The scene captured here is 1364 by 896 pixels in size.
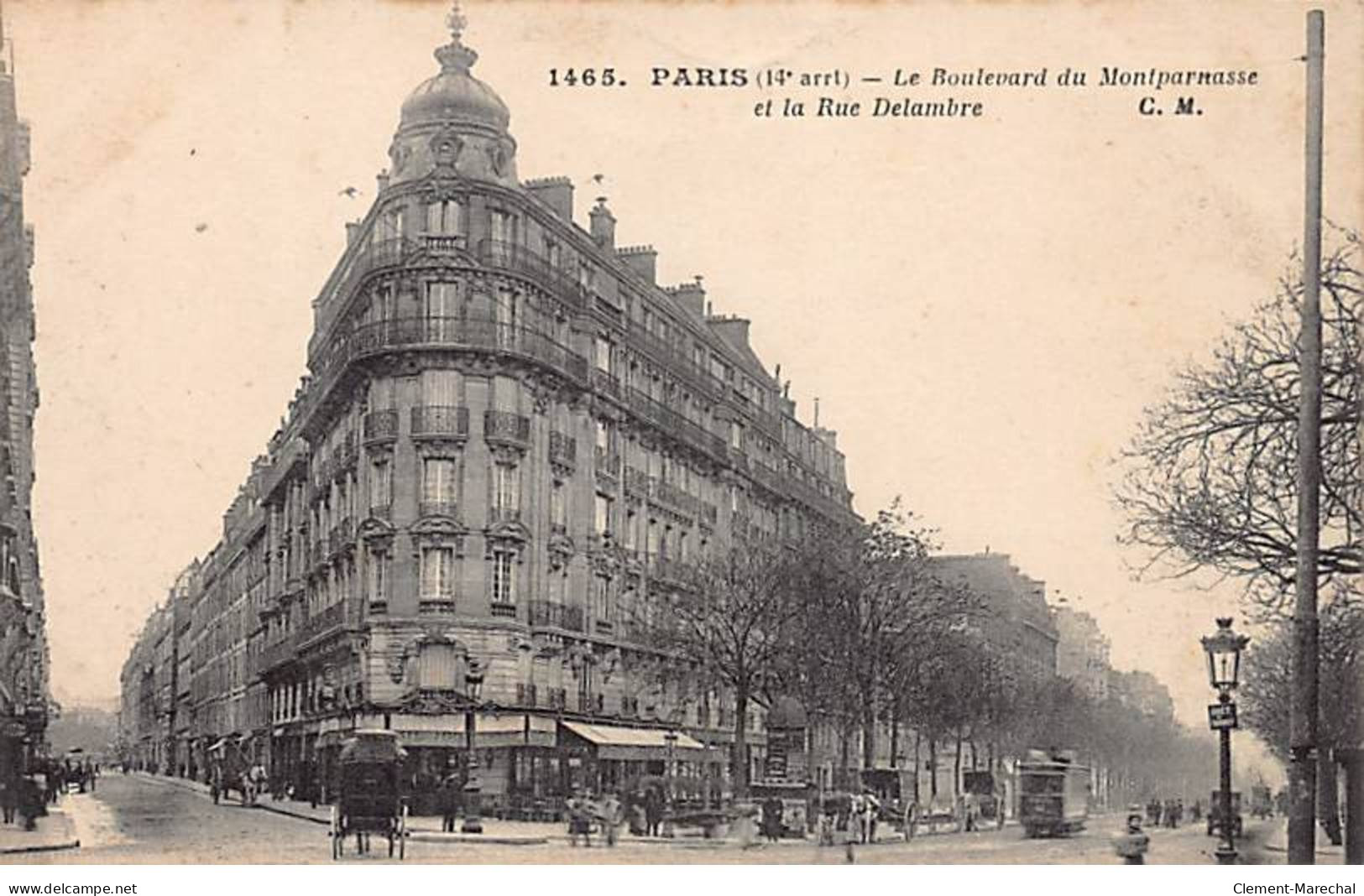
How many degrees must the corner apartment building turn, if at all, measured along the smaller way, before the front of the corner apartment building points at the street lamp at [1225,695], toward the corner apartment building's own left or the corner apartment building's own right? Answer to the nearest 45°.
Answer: approximately 45° to the corner apartment building's own left

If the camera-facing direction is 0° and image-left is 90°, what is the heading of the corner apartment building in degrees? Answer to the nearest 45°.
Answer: approximately 0°

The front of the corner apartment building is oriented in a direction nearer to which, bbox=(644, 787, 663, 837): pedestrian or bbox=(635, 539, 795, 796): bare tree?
the pedestrian

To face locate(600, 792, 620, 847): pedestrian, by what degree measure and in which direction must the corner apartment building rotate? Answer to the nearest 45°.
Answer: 0° — it already faces them

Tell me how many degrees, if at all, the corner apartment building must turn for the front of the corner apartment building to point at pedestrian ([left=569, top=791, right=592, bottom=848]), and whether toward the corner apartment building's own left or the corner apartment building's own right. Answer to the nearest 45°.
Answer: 0° — it already faces them

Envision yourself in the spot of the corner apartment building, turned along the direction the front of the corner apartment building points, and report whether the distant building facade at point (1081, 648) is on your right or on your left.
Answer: on your left

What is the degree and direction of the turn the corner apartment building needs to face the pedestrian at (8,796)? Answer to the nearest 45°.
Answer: approximately 45° to its right
